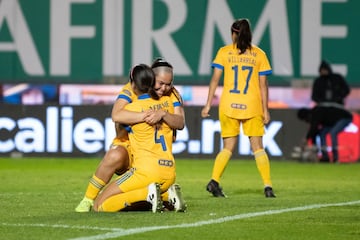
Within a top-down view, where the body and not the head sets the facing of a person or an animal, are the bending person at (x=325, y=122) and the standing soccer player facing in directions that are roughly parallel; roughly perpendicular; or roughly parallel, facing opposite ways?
roughly perpendicular

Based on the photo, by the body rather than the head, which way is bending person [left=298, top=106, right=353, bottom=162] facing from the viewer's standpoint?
to the viewer's left

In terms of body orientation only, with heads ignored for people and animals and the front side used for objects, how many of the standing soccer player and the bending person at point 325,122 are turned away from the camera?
1

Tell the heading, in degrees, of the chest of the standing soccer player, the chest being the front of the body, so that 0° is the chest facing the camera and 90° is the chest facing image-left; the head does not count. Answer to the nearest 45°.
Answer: approximately 180°

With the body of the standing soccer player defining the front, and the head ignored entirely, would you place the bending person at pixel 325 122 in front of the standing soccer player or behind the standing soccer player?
in front
